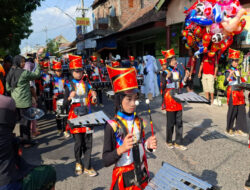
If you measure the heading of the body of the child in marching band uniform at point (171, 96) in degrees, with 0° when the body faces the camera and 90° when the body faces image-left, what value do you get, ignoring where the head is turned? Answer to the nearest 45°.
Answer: approximately 315°

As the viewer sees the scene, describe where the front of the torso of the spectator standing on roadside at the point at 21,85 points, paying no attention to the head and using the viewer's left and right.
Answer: facing away from the viewer and to the right of the viewer

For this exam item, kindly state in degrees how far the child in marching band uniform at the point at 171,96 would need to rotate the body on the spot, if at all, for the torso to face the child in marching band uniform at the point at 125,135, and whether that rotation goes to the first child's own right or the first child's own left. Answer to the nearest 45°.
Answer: approximately 45° to the first child's own right

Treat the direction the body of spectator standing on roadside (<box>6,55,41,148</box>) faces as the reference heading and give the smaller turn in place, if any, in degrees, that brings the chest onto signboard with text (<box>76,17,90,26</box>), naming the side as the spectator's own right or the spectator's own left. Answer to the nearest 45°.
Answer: approximately 45° to the spectator's own left

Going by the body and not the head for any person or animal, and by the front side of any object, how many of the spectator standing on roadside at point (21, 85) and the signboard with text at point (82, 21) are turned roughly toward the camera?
1

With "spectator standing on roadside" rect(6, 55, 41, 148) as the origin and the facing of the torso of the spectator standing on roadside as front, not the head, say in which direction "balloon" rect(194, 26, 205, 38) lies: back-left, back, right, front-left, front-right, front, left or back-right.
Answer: front-right

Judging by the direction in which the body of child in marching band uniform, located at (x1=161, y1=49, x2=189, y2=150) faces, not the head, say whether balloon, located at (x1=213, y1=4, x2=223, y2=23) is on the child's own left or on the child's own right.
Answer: on the child's own left

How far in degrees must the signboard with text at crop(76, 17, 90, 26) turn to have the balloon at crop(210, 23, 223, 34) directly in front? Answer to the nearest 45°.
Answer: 0° — it already faces it

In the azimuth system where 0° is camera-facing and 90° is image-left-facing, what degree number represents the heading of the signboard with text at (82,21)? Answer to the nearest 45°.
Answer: approximately 0°
